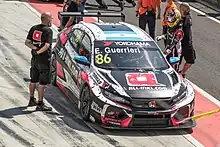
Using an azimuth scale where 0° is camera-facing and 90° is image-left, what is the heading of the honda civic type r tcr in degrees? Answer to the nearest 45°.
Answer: approximately 315°

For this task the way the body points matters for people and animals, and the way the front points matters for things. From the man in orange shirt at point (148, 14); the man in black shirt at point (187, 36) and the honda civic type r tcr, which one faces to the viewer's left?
the man in black shirt

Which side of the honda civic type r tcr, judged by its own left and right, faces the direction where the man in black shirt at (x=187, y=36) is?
left

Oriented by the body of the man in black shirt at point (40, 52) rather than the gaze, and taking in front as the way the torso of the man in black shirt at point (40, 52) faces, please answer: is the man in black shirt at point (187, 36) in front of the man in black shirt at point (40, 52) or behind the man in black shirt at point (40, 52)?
in front

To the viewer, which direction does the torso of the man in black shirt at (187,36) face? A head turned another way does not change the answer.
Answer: to the viewer's left

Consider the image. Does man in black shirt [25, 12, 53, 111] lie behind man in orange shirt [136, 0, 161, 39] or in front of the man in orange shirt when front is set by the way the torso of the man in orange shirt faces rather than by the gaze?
in front

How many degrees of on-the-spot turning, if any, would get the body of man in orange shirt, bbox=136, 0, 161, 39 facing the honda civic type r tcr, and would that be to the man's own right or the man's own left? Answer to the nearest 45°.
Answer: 0° — they already face it
